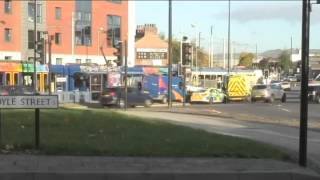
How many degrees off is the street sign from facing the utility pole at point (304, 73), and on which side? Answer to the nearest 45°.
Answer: approximately 45° to its left

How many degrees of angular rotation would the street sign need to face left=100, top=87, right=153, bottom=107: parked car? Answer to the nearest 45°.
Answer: approximately 180°

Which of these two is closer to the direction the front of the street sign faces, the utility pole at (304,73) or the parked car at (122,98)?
the utility pole

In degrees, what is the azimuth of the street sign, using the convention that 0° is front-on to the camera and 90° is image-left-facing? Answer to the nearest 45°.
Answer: approximately 0°
